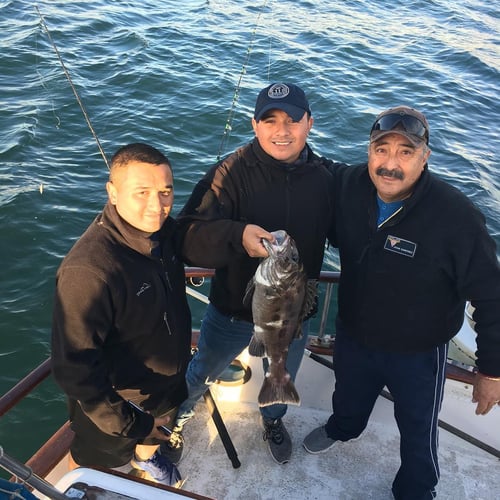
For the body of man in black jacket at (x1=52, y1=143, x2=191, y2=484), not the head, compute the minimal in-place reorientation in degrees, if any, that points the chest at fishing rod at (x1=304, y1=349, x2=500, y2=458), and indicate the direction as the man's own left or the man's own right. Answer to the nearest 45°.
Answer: approximately 45° to the man's own left

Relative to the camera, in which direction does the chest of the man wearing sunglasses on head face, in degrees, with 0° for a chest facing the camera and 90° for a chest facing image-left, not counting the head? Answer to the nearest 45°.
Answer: approximately 45°
